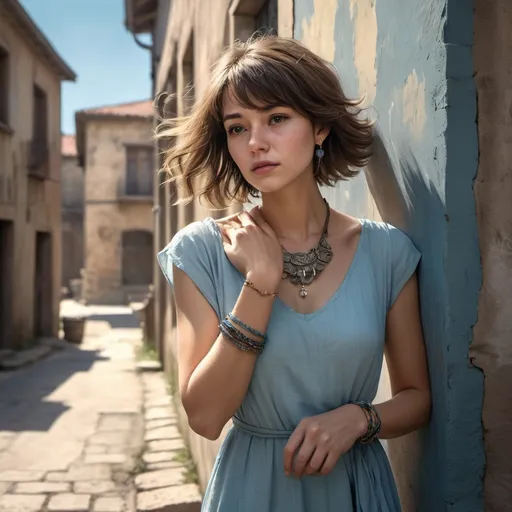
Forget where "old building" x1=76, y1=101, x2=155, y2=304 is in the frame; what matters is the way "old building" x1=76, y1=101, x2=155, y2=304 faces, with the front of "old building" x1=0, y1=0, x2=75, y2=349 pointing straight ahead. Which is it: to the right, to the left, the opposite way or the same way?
to the right

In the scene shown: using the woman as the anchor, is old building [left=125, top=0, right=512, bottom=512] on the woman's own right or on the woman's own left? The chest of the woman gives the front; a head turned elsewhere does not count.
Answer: on the woman's own left

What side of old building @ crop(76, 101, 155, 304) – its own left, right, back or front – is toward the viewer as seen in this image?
front

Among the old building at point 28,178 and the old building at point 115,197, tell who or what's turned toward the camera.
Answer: the old building at point 115,197

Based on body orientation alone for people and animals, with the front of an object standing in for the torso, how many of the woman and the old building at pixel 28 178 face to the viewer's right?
1

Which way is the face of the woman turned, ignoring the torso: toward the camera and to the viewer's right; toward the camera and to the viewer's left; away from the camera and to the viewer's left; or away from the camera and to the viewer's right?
toward the camera and to the viewer's left

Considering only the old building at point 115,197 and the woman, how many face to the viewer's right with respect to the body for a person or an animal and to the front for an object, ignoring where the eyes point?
0

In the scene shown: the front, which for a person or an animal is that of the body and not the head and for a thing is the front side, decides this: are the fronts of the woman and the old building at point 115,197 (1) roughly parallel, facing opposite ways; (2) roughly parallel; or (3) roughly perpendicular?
roughly parallel

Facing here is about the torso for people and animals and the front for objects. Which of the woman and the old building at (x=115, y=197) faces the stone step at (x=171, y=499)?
the old building

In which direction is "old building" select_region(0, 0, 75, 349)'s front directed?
to the viewer's right

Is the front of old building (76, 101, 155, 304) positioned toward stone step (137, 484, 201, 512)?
yes

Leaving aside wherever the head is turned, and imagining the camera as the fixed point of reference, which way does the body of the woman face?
toward the camera

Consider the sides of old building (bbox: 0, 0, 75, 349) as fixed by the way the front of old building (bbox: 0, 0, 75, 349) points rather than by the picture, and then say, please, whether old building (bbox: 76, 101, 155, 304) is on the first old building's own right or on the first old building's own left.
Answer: on the first old building's own left

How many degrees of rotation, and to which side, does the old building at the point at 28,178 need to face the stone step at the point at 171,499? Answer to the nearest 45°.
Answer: approximately 90° to its right

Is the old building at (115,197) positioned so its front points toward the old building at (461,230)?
yes
